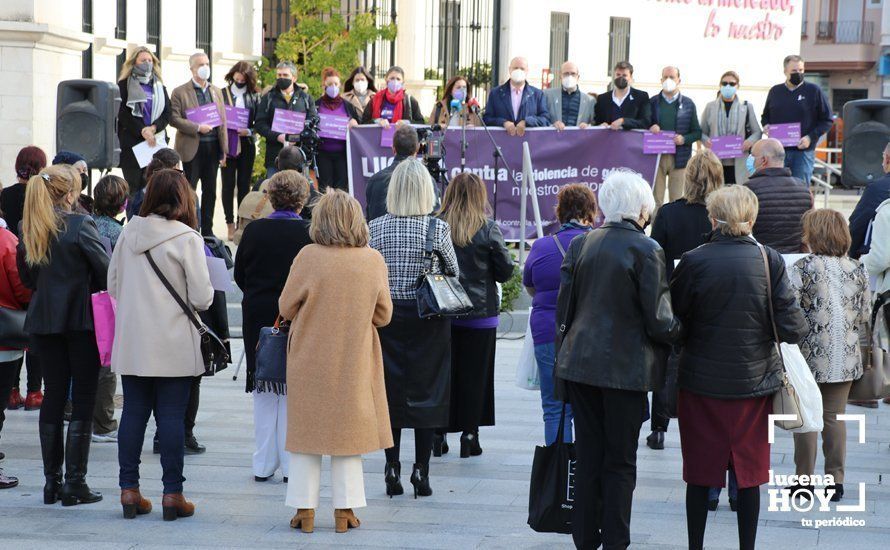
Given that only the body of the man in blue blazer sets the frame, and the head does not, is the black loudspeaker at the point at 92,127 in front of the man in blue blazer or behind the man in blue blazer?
in front

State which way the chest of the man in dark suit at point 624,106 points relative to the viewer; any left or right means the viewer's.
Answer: facing the viewer

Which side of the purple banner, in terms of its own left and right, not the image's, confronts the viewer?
front

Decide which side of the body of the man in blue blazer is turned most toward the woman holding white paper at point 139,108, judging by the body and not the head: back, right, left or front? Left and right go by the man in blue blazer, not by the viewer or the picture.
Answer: right

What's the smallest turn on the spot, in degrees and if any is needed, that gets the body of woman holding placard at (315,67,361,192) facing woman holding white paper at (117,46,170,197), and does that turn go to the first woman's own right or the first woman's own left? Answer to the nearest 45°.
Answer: approximately 45° to the first woman's own right

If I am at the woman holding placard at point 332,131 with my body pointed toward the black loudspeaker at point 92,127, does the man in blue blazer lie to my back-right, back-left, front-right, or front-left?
back-left

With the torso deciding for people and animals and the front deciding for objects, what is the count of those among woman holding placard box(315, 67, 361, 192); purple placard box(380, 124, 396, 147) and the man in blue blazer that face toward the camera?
3

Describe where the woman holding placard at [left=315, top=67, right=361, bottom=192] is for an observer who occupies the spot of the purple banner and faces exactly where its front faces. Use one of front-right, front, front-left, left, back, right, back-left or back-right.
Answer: right

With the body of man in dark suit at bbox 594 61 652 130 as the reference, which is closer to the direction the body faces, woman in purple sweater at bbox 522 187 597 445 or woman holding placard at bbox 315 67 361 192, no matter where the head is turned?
the woman in purple sweater

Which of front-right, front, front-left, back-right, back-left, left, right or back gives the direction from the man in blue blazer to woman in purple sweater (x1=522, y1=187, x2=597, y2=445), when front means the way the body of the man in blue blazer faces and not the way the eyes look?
front

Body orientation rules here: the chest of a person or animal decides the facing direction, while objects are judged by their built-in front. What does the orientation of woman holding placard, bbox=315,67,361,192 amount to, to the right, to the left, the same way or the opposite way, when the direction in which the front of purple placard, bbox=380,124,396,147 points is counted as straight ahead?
the same way

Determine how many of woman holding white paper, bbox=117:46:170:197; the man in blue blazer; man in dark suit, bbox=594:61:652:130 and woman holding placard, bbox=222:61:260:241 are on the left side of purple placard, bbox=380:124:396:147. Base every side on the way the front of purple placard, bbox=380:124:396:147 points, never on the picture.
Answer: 2

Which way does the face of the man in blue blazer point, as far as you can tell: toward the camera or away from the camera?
toward the camera

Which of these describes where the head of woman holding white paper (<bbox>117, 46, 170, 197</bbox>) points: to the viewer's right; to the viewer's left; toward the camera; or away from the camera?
toward the camera

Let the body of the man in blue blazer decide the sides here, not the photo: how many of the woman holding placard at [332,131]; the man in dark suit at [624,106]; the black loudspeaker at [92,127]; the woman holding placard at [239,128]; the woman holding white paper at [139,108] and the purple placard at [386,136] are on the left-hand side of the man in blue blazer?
1

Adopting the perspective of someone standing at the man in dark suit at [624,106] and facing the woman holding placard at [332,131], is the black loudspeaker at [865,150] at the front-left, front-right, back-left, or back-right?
back-left

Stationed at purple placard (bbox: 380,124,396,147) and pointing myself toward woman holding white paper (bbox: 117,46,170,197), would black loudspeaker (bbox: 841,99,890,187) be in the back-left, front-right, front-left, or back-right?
back-left

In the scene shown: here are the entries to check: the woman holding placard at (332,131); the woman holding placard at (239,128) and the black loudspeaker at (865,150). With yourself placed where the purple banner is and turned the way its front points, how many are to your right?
2
